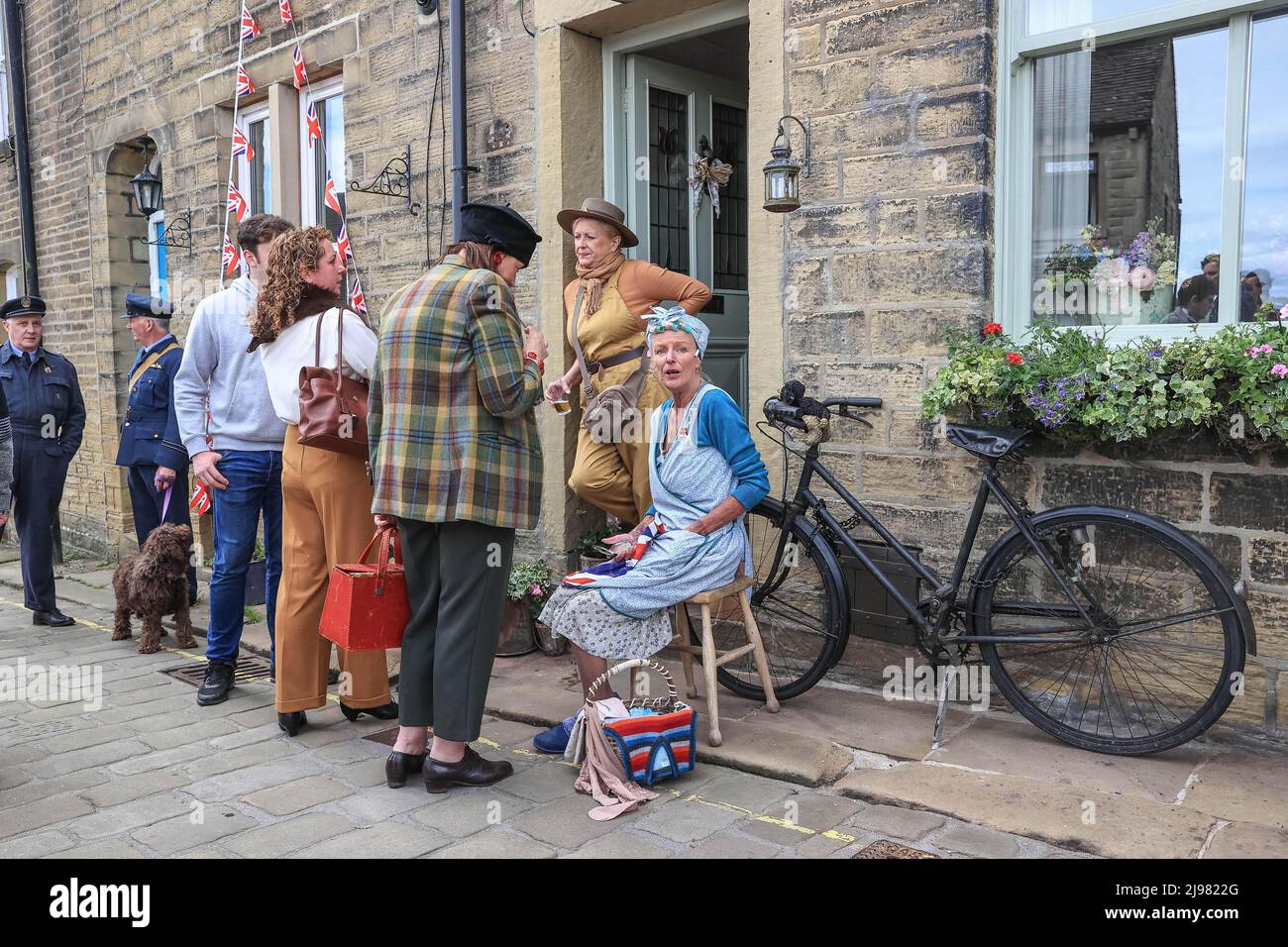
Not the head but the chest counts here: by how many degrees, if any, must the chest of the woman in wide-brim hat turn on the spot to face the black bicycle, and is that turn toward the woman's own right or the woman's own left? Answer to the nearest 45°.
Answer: approximately 90° to the woman's own left

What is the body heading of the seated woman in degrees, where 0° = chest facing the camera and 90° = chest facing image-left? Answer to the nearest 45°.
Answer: approximately 45°

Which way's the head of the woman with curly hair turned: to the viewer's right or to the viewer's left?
to the viewer's right

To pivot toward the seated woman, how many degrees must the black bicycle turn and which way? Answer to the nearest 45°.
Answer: approximately 45° to its left

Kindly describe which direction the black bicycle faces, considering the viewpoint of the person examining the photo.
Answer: facing away from the viewer and to the left of the viewer

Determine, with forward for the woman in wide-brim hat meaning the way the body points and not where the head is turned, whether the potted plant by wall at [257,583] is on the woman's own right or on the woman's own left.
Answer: on the woman's own right

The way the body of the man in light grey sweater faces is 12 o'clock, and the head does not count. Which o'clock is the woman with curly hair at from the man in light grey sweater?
The woman with curly hair is roughly at 1 o'clock from the man in light grey sweater.

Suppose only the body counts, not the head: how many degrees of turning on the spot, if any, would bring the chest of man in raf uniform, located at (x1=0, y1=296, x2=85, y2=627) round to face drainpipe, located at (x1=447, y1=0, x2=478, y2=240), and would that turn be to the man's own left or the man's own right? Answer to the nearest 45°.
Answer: approximately 45° to the man's own left

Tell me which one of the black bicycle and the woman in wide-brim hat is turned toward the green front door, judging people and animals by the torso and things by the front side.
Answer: the black bicycle

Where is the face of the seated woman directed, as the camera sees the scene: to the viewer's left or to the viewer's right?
to the viewer's left

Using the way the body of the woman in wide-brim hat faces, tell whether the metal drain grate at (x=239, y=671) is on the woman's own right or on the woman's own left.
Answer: on the woman's own right

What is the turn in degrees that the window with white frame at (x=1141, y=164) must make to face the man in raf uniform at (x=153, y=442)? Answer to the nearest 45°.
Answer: approximately 45° to its right
